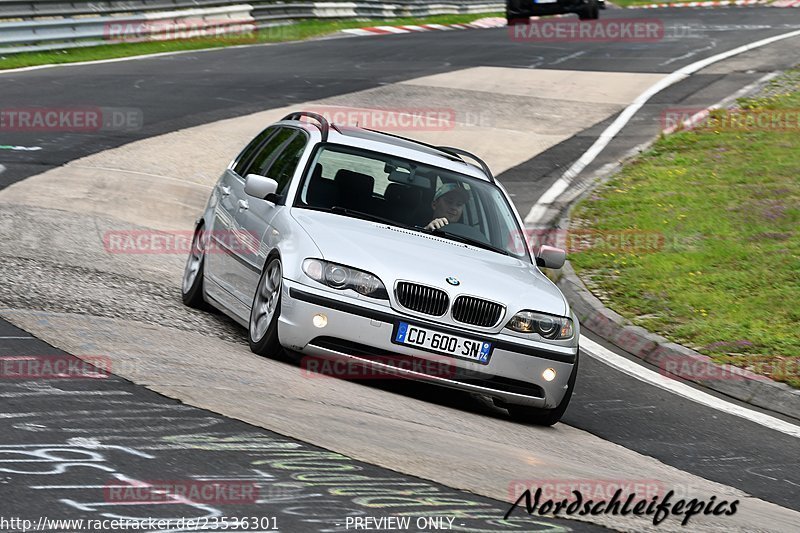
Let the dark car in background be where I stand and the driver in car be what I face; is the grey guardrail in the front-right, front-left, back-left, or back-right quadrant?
front-right

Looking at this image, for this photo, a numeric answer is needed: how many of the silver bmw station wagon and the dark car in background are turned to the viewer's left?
0

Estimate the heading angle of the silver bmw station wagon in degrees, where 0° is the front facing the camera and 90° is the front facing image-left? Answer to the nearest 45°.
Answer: approximately 315°

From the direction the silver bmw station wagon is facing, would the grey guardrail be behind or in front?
behind

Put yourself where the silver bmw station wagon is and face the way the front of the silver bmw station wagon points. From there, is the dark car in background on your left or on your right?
on your left
